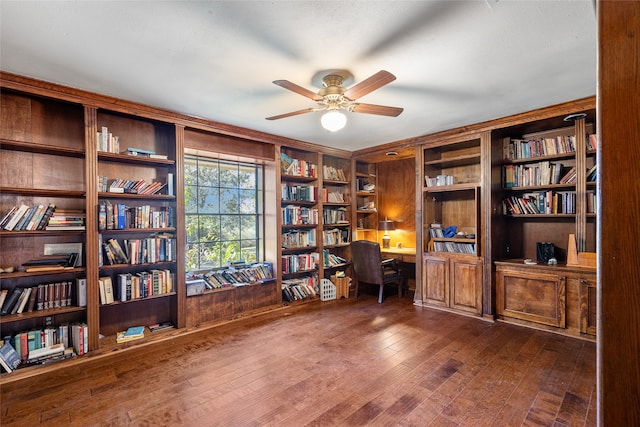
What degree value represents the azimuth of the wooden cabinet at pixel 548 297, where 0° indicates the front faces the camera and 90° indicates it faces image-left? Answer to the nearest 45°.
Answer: approximately 45°

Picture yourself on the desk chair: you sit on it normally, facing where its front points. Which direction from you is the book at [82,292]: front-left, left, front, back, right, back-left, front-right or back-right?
back

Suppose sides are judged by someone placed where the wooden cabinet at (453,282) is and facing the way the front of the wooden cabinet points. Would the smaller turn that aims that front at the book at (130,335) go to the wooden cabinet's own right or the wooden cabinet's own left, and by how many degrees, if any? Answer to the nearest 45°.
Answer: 0° — it already faces it

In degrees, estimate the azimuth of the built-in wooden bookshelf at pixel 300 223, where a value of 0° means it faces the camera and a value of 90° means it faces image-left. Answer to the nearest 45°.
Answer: approximately 315°

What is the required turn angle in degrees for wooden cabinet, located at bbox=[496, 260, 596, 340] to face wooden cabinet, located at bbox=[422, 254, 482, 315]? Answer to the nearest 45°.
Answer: approximately 45° to its right

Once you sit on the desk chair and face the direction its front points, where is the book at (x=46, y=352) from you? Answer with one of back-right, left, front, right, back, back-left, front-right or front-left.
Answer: back

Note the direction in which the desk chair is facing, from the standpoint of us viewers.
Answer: facing away from the viewer and to the right of the viewer

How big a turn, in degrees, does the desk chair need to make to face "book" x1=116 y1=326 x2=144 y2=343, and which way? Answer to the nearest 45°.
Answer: approximately 180°

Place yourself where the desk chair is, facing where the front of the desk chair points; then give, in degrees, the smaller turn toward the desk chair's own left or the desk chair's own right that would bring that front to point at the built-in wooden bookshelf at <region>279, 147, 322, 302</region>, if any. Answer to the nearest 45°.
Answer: approximately 135° to the desk chair's own left
